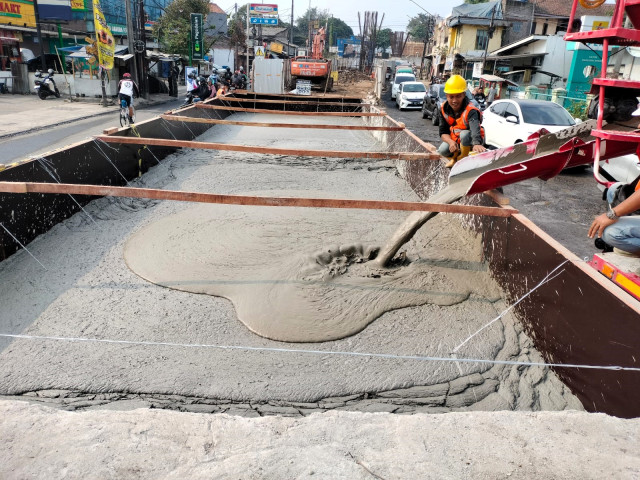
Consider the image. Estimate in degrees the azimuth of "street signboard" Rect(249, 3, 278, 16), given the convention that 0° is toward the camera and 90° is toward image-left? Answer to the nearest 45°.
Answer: approximately 0°

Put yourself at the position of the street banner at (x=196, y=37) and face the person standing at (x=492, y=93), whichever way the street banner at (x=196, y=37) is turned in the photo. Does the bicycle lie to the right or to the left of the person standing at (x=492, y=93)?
right

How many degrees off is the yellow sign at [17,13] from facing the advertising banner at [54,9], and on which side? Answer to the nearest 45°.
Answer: approximately 90° to its left

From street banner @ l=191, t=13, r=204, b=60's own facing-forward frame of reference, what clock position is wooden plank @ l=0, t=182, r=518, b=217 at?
The wooden plank is roughly at 12 o'clock from the street banner.
